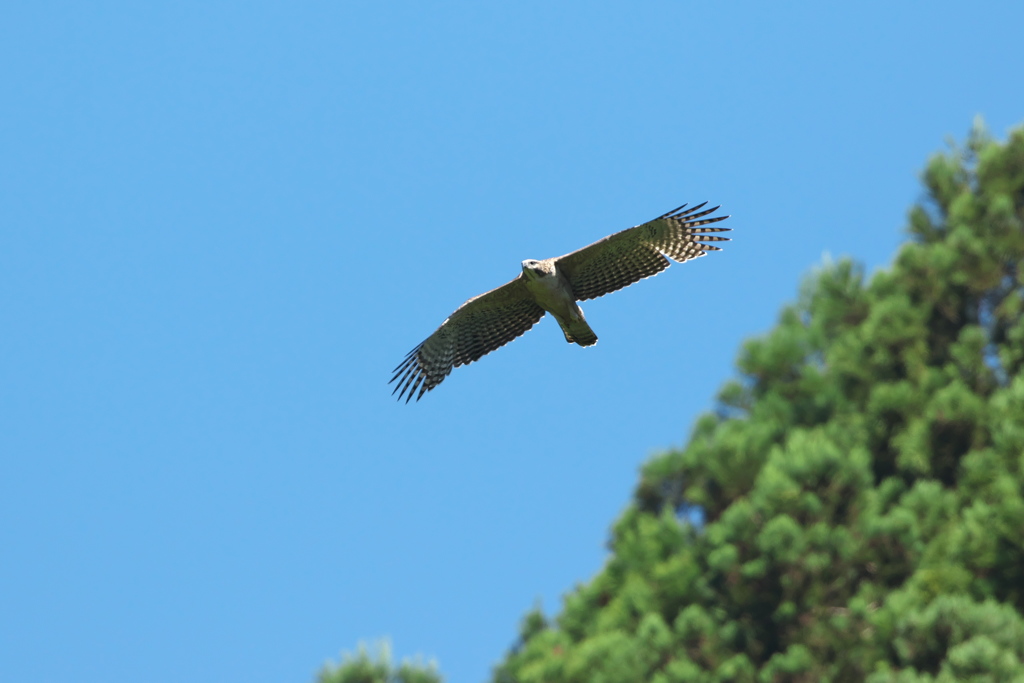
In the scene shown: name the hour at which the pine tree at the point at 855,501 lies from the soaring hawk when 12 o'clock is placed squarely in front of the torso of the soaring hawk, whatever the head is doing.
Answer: The pine tree is roughly at 5 o'clock from the soaring hawk.
